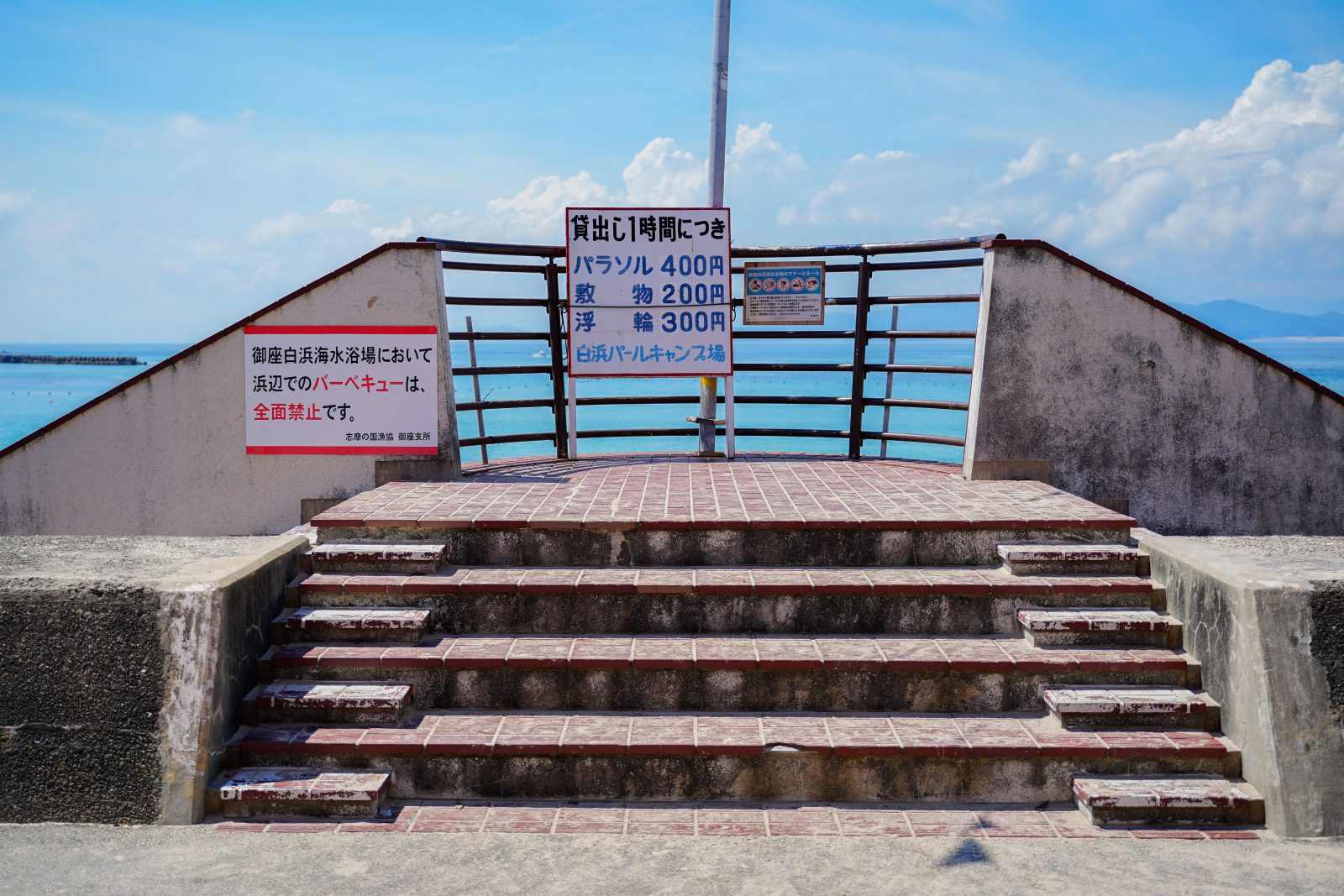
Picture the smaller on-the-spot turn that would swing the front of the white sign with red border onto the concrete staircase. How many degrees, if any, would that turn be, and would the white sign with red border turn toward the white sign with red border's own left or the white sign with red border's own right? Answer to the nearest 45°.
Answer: approximately 45° to the white sign with red border's own left

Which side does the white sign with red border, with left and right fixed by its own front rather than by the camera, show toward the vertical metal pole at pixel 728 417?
left

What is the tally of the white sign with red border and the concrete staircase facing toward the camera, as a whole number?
2

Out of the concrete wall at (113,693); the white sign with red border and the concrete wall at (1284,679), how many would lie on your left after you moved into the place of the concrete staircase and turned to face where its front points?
1

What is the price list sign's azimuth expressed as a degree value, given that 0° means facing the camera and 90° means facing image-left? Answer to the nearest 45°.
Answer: approximately 0°

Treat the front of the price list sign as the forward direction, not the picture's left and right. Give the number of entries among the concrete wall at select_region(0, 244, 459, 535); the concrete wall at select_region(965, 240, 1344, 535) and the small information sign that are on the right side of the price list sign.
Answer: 1

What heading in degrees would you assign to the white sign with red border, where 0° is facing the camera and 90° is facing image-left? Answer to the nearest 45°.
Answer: approximately 0°

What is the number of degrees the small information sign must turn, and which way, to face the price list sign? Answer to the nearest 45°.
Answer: approximately 90° to its right
